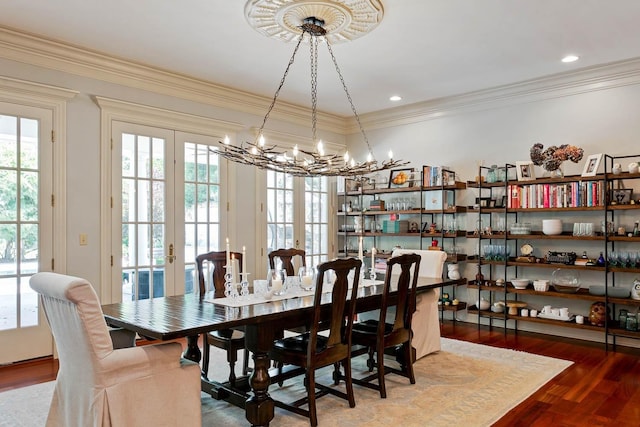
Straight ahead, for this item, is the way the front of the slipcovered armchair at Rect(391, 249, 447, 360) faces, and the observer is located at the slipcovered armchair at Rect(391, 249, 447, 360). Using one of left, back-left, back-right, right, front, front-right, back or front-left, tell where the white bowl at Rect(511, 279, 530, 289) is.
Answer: back

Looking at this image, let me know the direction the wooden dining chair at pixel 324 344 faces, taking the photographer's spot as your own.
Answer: facing away from the viewer and to the left of the viewer

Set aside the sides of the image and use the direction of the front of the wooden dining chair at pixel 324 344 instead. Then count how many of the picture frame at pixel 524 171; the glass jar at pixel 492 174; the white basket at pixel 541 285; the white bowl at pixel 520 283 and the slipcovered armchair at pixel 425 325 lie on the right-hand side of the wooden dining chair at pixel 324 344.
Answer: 5

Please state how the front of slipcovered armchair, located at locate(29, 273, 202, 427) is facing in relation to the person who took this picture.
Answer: facing away from the viewer and to the right of the viewer

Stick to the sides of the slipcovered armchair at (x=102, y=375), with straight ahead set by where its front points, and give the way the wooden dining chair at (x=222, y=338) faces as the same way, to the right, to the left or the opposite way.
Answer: to the right

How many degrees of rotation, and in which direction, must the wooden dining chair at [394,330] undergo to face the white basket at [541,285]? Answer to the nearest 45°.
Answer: approximately 90° to its right

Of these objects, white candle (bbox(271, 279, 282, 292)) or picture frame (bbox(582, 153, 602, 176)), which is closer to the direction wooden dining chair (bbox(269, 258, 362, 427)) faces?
the white candle

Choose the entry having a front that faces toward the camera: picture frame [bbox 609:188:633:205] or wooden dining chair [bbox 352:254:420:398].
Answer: the picture frame

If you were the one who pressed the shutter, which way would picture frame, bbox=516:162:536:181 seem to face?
facing the viewer

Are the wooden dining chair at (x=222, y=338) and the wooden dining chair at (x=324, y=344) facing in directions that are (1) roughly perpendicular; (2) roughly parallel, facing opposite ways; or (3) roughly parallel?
roughly parallel, facing opposite ways

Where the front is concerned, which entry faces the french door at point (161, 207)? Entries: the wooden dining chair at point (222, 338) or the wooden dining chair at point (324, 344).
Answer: the wooden dining chair at point (324, 344)

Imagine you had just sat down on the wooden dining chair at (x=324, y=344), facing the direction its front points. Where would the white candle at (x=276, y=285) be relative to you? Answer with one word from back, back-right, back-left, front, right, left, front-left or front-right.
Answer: front

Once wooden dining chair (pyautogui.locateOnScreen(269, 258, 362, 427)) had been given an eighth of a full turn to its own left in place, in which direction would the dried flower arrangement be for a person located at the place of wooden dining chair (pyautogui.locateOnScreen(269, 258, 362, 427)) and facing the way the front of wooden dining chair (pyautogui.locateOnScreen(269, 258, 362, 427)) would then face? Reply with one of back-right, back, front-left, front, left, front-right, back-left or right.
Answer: back-right

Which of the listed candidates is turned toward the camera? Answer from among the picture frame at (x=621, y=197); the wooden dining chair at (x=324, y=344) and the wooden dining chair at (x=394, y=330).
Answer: the picture frame

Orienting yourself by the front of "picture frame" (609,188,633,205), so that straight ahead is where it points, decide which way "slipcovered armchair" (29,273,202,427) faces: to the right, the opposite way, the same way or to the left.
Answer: the opposite way

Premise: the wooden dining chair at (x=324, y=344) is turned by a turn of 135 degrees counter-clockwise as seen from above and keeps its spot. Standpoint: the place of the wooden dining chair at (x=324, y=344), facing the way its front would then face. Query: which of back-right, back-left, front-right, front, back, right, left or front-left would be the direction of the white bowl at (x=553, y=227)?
back-left

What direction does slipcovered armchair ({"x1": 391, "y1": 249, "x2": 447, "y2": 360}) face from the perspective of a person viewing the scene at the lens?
facing the viewer and to the left of the viewer

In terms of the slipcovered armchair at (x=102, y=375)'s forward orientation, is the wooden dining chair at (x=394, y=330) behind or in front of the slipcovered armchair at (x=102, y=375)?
in front

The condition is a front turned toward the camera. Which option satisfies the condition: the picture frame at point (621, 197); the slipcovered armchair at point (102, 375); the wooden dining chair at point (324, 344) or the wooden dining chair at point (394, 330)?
the picture frame

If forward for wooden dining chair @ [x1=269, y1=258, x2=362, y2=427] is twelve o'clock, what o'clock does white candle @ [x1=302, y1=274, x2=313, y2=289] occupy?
The white candle is roughly at 1 o'clock from the wooden dining chair.
